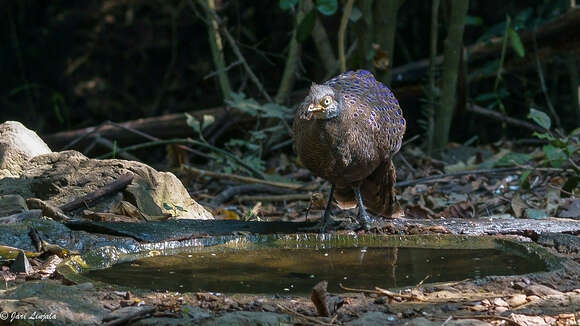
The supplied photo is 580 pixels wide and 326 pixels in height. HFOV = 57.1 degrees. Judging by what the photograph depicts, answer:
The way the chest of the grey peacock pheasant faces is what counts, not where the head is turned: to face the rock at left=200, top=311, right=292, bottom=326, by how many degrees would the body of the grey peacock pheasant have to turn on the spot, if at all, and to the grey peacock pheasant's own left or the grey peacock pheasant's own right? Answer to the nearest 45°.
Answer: approximately 45° to the grey peacock pheasant's own left

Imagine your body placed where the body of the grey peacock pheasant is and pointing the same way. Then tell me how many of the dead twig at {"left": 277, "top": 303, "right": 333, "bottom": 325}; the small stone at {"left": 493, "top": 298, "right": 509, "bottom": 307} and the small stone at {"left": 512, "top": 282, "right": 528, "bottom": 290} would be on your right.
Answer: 0

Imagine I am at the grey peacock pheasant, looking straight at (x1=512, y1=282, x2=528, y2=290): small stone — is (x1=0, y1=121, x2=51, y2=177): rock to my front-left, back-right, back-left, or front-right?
back-right

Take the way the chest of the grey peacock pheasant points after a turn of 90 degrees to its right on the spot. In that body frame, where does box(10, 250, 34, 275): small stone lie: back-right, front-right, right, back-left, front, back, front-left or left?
left

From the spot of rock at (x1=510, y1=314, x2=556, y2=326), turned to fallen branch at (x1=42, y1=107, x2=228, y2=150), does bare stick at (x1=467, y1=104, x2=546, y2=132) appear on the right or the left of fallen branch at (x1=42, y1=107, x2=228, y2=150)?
right

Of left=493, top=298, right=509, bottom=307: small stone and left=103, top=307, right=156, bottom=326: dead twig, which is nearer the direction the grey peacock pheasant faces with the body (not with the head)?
the dead twig

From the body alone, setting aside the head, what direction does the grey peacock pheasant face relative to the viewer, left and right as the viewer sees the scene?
facing the viewer and to the left of the viewer

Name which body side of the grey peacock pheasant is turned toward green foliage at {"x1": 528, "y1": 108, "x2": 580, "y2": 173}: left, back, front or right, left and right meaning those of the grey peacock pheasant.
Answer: back

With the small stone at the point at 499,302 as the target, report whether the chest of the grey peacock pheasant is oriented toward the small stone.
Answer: no

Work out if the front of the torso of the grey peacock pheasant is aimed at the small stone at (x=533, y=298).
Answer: no

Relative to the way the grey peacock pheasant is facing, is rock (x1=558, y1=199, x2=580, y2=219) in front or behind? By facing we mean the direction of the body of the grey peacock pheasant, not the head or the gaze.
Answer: behind

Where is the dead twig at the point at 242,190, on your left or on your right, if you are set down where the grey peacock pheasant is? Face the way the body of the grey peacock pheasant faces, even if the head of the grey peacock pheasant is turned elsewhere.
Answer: on your right
